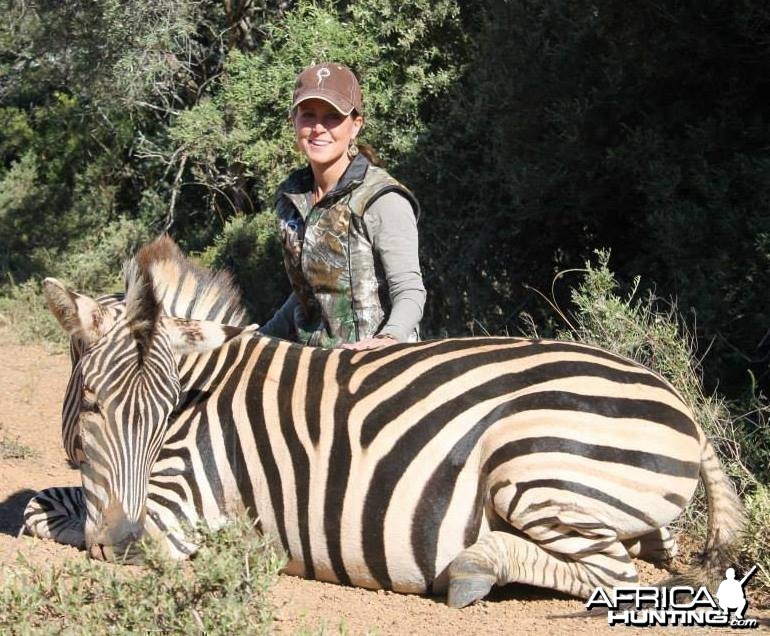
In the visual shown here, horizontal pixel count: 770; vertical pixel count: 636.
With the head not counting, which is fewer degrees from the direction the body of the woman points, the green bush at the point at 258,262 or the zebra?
the zebra

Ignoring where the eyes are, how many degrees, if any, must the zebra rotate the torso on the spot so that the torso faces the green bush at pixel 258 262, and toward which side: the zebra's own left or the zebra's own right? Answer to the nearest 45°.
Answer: approximately 90° to the zebra's own right

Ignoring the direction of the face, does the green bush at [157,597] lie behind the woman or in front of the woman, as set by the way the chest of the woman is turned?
in front

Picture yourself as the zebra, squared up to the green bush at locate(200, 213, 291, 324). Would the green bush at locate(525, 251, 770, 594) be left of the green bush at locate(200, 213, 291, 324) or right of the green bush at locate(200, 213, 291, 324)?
right

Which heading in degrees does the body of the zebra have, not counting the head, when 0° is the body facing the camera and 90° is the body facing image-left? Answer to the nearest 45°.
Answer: approximately 90°

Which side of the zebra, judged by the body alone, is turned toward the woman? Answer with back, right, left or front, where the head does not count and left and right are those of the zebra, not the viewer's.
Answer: right

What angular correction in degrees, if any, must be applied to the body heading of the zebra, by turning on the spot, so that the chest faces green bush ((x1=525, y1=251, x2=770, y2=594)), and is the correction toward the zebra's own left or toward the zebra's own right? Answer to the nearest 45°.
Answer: approximately 135° to the zebra's own right

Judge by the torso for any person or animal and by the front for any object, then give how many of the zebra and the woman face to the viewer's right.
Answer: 0

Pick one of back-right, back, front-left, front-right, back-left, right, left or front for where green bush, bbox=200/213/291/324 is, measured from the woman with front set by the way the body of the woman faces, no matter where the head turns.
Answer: back-right

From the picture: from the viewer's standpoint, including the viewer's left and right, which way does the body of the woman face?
facing the viewer and to the left of the viewer
